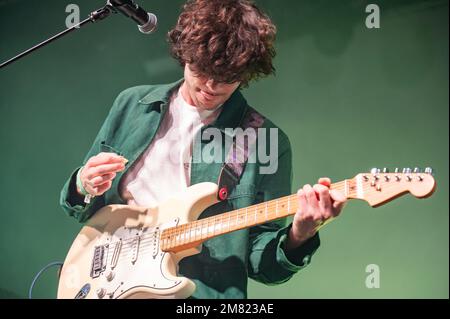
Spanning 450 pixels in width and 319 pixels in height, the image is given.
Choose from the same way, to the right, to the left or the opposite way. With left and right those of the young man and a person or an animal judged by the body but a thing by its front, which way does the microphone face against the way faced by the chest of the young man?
to the left

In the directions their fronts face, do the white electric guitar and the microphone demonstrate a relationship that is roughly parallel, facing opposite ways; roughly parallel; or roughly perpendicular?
roughly perpendicular

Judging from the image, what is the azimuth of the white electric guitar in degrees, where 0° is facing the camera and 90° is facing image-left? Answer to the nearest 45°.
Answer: approximately 0°

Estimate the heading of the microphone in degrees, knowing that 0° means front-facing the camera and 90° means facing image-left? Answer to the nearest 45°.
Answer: approximately 270°
